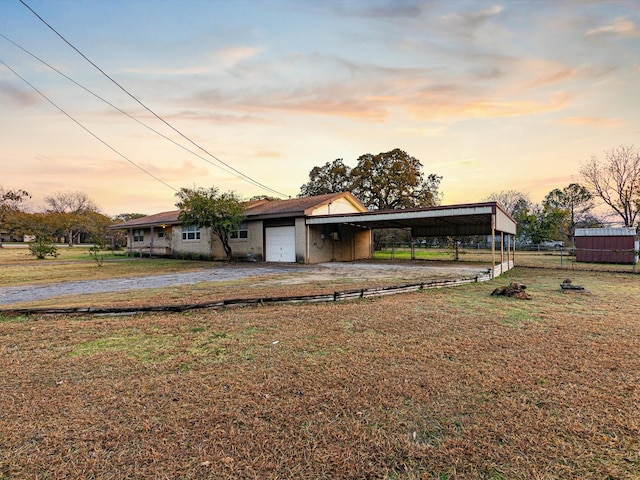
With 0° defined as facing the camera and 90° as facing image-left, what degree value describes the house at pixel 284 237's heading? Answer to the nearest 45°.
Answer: approximately 45°

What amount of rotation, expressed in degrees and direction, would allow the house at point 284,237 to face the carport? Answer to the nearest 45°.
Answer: approximately 90° to its left

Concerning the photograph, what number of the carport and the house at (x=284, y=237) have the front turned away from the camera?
0

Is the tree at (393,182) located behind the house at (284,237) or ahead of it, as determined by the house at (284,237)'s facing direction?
behind

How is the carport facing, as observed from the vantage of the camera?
facing the viewer and to the left of the viewer

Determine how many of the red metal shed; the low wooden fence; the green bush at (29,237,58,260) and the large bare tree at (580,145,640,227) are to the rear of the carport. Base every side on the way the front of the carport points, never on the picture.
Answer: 2

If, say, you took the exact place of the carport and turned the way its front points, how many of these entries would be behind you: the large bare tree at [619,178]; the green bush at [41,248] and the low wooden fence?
1

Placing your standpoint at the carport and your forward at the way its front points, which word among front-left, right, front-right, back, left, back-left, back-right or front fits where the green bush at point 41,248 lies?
front-right
